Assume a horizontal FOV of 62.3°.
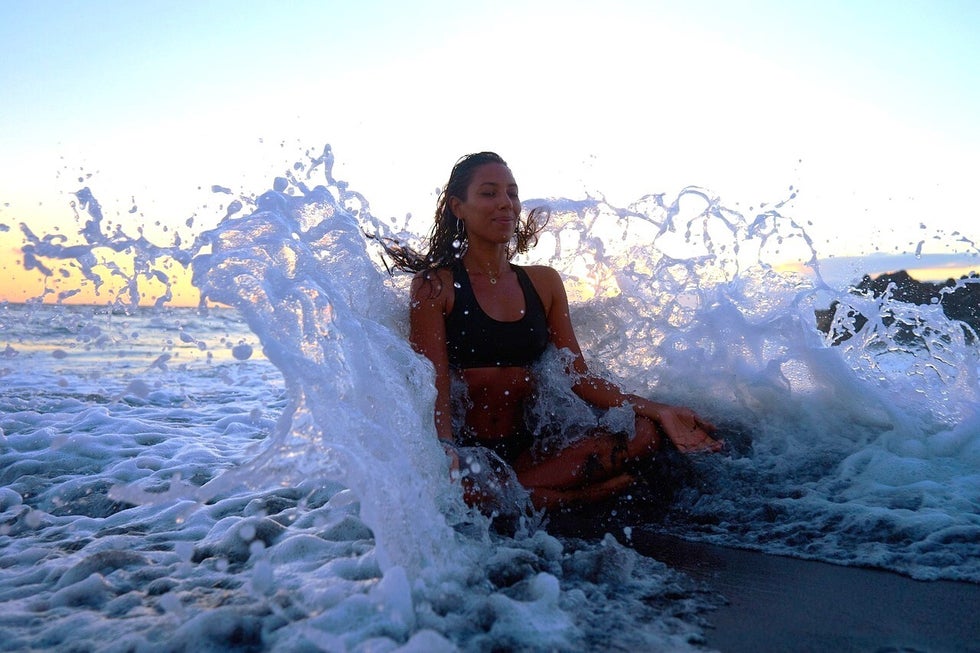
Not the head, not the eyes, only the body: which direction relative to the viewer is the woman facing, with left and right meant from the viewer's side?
facing the viewer and to the right of the viewer

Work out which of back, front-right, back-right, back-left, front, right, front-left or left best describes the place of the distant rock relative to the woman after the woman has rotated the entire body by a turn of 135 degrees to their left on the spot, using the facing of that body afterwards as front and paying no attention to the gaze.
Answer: front-right
